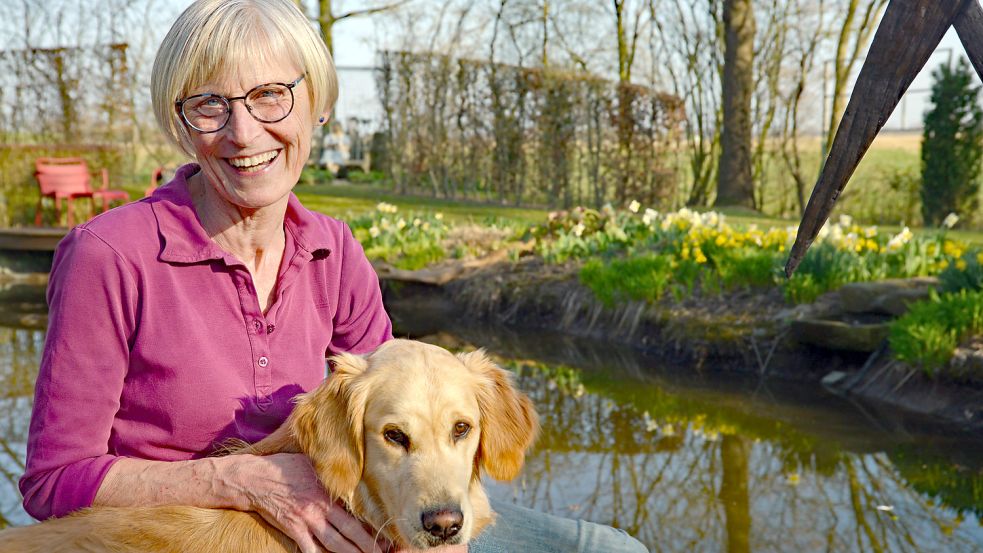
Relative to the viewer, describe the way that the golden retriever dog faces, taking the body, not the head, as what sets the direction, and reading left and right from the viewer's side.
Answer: facing the viewer and to the right of the viewer

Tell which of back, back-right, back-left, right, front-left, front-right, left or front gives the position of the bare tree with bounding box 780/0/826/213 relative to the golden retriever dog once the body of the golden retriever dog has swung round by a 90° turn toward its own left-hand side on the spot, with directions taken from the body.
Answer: front

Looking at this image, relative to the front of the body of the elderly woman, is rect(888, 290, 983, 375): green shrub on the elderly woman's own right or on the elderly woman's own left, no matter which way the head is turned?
on the elderly woman's own left

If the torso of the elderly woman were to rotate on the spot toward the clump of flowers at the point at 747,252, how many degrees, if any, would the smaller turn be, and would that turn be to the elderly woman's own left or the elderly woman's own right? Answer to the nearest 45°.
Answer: approximately 90° to the elderly woman's own left

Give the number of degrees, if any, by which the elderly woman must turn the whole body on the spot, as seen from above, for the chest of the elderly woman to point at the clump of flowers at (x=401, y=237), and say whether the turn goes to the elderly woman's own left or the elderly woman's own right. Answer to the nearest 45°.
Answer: approximately 135° to the elderly woman's own left

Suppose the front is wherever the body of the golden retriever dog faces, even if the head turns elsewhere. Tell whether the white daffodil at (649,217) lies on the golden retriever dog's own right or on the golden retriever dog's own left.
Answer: on the golden retriever dog's own left

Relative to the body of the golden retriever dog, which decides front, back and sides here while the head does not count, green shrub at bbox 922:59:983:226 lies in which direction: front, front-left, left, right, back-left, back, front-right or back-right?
left

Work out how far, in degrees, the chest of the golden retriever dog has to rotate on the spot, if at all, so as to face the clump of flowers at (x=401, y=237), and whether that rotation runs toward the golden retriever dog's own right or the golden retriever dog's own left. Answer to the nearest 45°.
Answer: approximately 135° to the golden retriever dog's own left

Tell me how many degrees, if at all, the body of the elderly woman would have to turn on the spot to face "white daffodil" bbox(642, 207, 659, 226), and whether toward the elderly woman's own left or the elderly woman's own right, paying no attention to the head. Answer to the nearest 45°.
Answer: approximately 90° to the elderly woman's own left

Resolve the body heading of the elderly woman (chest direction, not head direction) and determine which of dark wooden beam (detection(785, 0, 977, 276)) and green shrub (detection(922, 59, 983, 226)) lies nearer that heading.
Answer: the dark wooden beam

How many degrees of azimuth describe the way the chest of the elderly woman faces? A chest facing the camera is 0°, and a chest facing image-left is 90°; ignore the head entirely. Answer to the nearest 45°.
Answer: approximately 315°

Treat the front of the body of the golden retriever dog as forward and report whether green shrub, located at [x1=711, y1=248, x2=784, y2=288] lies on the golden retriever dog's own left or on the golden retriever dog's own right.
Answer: on the golden retriever dog's own left
